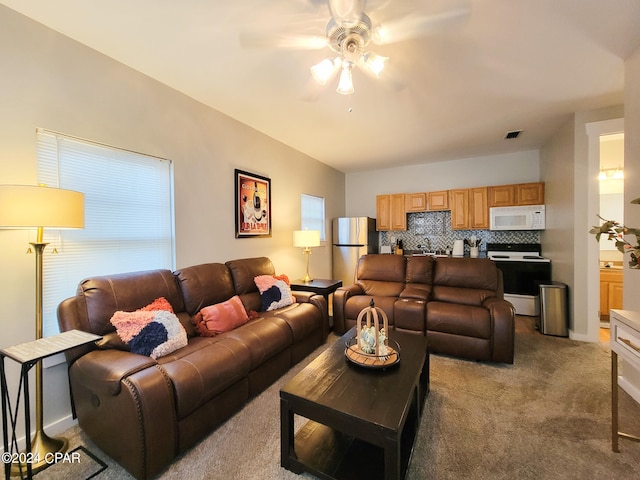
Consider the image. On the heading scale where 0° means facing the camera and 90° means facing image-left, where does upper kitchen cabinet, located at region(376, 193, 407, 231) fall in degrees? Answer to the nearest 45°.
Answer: approximately 0°

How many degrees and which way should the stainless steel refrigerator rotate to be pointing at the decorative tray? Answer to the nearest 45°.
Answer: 0° — it already faces it

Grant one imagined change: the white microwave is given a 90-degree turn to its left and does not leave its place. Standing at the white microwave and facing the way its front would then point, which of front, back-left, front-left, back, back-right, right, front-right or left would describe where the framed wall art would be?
back-right

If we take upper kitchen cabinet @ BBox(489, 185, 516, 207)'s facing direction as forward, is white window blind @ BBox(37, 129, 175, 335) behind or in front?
in front

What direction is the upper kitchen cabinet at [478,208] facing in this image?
toward the camera

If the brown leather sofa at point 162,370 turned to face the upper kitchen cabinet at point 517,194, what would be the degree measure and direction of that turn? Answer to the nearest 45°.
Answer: approximately 45° to its left

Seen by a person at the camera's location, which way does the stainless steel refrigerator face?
facing the viewer

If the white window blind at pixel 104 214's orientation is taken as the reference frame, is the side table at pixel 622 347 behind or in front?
in front

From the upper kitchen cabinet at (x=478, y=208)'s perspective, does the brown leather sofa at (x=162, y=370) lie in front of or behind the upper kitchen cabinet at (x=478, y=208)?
in front

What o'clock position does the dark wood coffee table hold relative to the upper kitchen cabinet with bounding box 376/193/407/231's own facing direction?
The dark wood coffee table is roughly at 12 o'clock from the upper kitchen cabinet.

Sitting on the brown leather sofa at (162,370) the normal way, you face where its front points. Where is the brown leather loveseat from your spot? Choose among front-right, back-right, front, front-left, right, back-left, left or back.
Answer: front-left

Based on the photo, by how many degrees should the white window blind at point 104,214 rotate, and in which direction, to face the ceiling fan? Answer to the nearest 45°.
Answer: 0° — it already faces it

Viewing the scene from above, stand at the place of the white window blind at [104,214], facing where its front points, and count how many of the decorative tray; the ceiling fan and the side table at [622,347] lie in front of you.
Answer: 3
